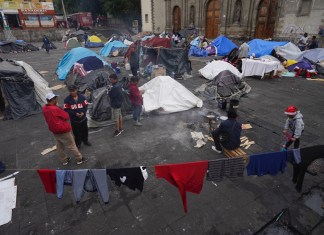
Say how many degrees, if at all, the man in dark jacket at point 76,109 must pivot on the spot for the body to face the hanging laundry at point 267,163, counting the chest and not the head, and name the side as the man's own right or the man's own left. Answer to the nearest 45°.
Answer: approximately 45° to the man's own left

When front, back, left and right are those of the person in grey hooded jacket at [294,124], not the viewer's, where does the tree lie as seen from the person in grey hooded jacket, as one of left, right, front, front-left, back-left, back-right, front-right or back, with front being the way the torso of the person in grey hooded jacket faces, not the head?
right

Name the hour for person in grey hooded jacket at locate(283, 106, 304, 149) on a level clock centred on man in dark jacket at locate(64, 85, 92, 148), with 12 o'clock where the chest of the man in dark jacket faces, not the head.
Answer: The person in grey hooded jacket is roughly at 10 o'clock from the man in dark jacket.

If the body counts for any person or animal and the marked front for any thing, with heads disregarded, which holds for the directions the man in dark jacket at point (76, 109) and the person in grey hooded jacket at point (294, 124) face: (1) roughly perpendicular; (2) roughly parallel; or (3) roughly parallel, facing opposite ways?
roughly perpendicular

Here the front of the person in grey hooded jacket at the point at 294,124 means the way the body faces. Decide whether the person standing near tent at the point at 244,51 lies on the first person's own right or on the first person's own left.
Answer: on the first person's own right

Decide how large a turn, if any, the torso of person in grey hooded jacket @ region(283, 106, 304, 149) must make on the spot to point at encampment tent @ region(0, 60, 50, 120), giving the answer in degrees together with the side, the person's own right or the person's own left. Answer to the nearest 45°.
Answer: approximately 45° to the person's own right

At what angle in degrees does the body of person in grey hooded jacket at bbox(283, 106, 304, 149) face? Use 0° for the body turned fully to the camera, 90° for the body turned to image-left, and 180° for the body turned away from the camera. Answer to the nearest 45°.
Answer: approximately 45°

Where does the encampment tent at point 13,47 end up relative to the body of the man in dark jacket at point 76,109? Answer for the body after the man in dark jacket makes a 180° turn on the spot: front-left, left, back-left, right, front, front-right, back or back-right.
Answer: front

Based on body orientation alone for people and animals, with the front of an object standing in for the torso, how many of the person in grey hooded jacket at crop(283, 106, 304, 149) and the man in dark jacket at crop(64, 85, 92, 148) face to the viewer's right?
0

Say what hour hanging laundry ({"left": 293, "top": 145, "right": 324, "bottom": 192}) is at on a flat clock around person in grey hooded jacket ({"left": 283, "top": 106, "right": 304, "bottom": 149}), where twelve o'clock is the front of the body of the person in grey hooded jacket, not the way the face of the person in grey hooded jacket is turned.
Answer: The hanging laundry is roughly at 10 o'clock from the person in grey hooded jacket.

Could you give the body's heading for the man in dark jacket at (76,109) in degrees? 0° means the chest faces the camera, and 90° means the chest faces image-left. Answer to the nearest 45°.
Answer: approximately 0°

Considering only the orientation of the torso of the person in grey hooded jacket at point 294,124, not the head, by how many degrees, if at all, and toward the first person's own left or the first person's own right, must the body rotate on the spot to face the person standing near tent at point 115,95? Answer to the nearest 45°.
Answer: approximately 45° to the first person's own right

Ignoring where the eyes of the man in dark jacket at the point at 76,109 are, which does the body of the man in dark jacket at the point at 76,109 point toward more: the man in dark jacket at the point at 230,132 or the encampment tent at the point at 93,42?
the man in dark jacket
